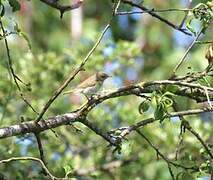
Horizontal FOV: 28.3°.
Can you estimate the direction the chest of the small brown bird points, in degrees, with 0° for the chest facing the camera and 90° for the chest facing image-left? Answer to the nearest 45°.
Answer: approximately 270°

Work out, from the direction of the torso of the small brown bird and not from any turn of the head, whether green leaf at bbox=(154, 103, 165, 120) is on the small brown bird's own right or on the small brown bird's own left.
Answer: on the small brown bird's own right

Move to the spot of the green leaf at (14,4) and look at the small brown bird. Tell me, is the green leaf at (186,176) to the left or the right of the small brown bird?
right
